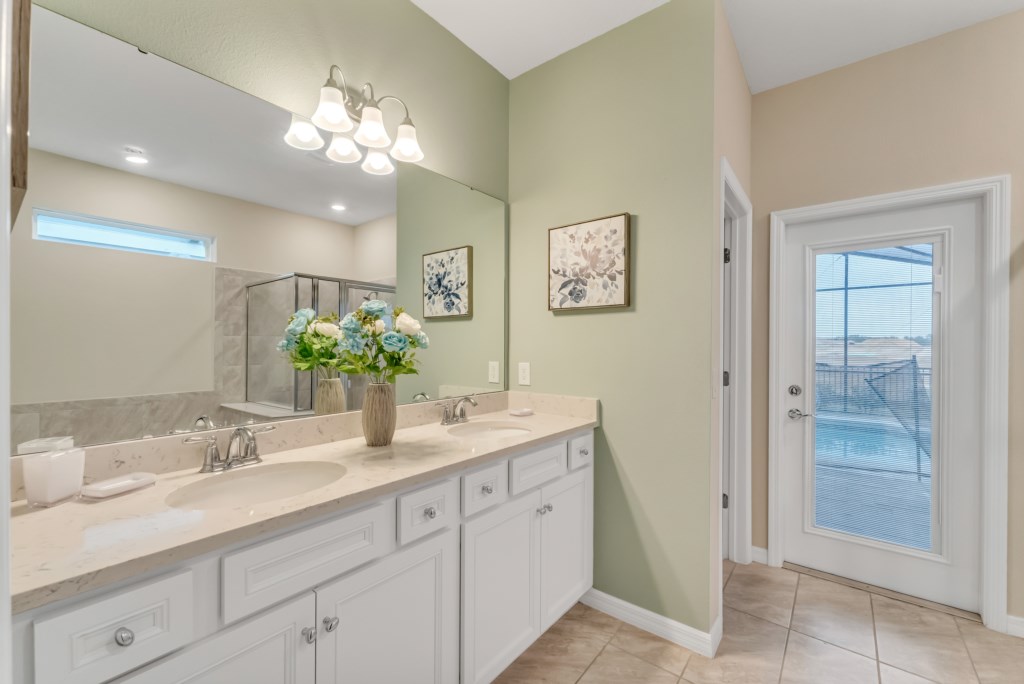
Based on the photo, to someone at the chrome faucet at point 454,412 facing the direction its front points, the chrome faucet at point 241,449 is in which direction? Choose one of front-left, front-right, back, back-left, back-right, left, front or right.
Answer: right

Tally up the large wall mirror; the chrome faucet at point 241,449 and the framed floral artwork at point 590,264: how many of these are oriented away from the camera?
0

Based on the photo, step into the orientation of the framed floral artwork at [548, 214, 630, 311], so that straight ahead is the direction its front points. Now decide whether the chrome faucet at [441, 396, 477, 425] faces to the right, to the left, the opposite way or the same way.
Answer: to the left

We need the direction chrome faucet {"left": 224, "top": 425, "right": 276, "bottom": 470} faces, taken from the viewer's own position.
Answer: facing the viewer and to the right of the viewer

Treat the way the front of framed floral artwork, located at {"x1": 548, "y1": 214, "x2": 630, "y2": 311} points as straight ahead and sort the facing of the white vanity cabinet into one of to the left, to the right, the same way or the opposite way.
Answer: to the left

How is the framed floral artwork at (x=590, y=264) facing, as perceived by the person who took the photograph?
facing the viewer and to the left of the viewer

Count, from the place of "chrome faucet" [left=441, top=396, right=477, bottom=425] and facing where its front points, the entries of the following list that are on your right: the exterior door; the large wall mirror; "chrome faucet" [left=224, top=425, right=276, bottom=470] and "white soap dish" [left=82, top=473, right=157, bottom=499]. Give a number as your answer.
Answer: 3

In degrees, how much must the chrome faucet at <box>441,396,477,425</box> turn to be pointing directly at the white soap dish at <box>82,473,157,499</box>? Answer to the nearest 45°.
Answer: approximately 90° to its right

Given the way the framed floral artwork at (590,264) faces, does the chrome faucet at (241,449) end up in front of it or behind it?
in front

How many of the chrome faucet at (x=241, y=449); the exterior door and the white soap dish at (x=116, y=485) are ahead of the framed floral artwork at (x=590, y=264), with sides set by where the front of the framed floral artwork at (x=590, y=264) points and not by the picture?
2

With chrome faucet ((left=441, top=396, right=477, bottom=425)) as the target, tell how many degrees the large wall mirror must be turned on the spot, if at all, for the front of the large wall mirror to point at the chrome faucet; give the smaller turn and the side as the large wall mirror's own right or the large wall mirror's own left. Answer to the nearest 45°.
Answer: approximately 45° to the large wall mirror's own left

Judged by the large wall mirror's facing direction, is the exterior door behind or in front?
in front
